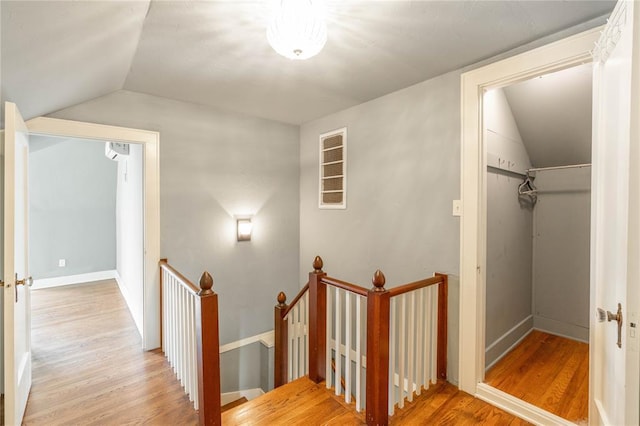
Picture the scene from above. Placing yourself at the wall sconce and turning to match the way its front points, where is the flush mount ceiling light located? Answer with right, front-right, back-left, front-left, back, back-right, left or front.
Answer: front-right

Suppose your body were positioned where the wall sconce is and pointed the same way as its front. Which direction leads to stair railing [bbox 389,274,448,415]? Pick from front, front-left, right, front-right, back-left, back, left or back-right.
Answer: front

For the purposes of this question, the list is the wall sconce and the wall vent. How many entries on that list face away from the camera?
0

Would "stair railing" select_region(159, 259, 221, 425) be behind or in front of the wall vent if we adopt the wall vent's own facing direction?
in front

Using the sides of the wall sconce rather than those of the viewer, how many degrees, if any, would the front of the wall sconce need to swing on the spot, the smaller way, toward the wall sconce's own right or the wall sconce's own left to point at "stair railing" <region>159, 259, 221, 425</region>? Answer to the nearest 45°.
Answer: approximately 45° to the wall sconce's own right

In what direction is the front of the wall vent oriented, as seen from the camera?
facing the viewer and to the left of the viewer

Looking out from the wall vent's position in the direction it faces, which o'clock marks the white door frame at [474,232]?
The white door frame is roughly at 9 o'clock from the wall vent.

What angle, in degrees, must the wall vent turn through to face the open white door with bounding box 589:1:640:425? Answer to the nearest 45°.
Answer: approximately 90° to its left

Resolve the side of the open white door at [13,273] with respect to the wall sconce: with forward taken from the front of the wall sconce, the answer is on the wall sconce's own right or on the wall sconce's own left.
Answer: on the wall sconce's own right

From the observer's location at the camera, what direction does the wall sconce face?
facing the viewer and to the right of the viewer

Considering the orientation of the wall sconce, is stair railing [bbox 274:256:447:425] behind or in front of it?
in front
